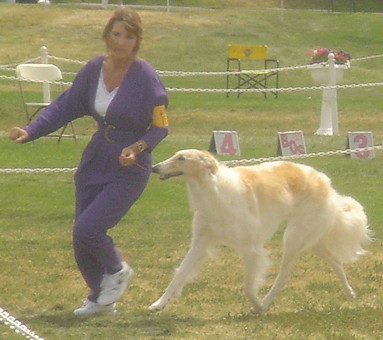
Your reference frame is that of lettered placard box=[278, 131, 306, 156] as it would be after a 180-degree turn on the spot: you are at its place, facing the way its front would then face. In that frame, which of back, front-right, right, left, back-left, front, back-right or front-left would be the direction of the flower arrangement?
front

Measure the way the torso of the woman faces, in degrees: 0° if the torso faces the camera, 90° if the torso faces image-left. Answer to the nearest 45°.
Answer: approximately 45°

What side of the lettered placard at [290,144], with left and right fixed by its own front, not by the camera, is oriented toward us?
front

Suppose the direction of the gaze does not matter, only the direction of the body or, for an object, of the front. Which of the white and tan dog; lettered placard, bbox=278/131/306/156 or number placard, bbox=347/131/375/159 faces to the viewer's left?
the white and tan dog

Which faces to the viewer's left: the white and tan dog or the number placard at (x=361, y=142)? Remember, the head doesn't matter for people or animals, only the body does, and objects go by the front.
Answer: the white and tan dog

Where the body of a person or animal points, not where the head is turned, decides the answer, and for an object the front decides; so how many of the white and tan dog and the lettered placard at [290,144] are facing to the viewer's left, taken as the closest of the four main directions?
1

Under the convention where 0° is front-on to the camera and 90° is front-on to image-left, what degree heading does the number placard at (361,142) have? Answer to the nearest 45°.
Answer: approximately 0°

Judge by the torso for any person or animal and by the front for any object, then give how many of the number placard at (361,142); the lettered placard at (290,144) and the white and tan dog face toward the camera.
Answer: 2

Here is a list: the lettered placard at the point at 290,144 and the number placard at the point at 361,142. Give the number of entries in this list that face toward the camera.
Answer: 2

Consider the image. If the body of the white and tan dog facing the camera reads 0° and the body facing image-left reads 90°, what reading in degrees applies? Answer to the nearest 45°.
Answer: approximately 90°

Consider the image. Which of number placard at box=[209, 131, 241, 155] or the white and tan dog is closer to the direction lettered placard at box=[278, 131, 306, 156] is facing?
the white and tan dog

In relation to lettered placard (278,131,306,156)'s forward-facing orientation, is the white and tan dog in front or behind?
in front

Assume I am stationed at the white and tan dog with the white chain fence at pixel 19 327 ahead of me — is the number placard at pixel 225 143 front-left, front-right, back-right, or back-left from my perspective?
back-right
